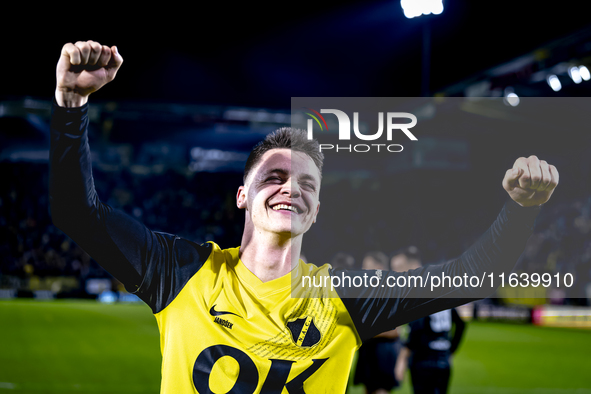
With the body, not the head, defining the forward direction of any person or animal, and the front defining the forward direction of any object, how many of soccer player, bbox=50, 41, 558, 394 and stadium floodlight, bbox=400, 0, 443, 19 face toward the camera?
2

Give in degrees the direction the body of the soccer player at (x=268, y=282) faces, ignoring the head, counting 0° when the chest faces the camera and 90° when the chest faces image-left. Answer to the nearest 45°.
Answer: approximately 0°

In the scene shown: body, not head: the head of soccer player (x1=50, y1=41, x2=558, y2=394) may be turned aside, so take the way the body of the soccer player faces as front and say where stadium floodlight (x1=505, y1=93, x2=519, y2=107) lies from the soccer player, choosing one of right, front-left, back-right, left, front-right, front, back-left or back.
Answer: back-left

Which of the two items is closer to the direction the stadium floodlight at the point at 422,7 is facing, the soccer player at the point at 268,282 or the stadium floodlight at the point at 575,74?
the soccer player

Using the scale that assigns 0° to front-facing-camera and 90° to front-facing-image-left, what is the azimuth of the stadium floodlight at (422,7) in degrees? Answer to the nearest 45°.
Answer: approximately 0°
